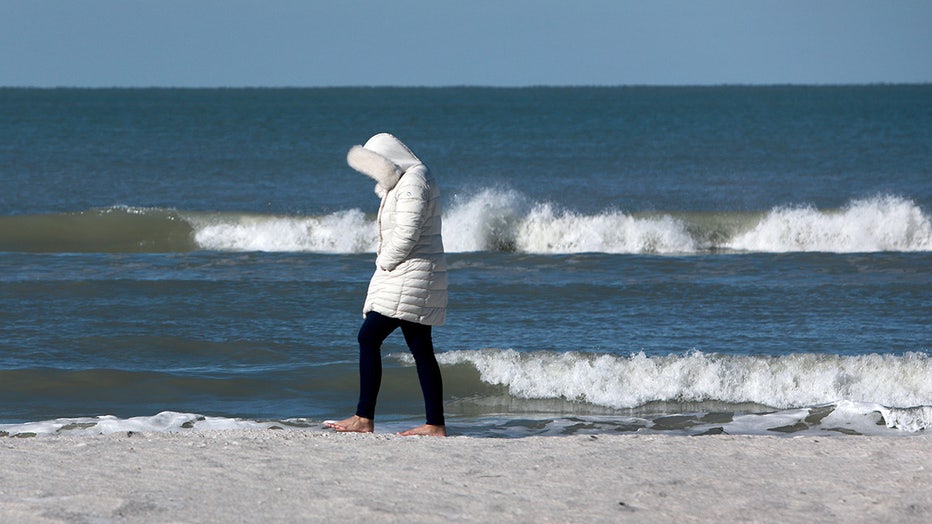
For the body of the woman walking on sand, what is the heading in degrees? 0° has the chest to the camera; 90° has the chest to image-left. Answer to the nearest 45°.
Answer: approximately 90°
